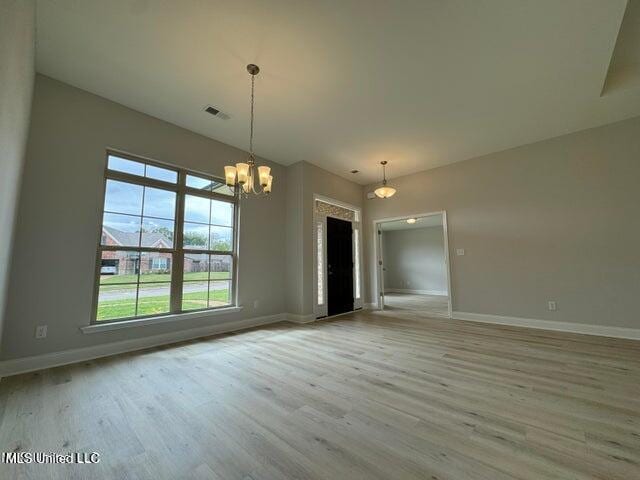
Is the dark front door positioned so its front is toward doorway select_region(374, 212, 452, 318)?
no

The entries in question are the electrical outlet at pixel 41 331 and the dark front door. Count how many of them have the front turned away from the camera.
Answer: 0

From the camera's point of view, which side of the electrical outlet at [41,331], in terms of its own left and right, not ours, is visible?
front

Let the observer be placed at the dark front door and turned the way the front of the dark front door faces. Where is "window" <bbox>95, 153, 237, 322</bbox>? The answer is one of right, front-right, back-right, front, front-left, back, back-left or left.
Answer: right

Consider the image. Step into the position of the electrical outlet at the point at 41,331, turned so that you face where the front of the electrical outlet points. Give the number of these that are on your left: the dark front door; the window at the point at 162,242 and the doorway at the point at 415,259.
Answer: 3

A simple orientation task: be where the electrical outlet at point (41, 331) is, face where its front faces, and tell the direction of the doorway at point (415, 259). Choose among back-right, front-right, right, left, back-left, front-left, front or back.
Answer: left

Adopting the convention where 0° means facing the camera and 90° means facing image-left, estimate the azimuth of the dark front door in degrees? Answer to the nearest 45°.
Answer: approximately 315°

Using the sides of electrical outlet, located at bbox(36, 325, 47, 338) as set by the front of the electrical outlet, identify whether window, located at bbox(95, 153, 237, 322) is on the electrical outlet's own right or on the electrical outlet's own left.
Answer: on the electrical outlet's own left

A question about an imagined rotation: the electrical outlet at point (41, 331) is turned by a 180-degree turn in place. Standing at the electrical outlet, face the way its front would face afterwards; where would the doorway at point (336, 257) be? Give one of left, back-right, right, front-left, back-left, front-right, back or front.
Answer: right

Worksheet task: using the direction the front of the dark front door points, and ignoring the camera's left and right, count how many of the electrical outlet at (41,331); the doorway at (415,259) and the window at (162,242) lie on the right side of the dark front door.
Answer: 2

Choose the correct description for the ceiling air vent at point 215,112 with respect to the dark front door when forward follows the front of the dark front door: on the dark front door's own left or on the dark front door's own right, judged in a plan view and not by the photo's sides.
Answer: on the dark front door's own right

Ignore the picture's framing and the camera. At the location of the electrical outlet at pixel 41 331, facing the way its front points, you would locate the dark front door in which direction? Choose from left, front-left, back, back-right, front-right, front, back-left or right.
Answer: left
